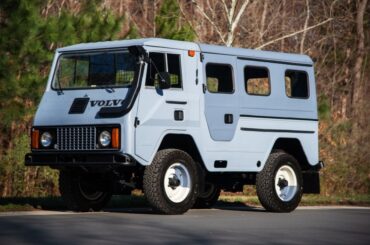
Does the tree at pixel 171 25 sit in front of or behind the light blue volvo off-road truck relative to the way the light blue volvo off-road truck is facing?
behind

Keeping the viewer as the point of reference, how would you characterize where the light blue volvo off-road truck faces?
facing the viewer and to the left of the viewer
